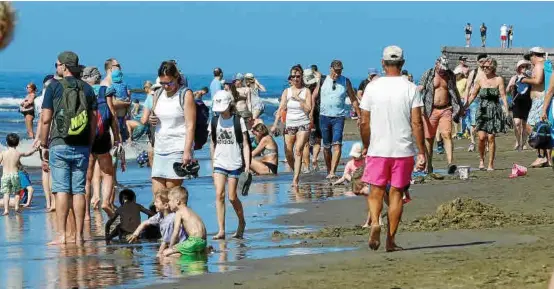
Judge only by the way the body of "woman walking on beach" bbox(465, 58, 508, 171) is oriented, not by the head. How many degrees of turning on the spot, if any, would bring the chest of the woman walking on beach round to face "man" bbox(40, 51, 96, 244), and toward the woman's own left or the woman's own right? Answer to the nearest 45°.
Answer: approximately 45° to the woman's own right

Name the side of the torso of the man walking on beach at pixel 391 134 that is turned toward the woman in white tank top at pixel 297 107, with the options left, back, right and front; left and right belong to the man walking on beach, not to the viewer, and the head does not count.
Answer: front

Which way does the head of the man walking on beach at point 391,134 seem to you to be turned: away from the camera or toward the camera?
away from the camera

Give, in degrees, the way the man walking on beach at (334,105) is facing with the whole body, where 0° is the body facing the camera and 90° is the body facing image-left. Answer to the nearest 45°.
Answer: approximately 0°

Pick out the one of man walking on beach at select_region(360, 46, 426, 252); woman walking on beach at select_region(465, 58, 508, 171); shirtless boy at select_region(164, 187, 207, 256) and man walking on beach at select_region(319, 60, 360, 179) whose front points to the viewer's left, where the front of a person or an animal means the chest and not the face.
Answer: the shirtless boy

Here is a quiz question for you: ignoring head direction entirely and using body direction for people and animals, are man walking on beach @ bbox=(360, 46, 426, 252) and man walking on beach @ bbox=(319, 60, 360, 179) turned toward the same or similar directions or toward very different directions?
very different directions

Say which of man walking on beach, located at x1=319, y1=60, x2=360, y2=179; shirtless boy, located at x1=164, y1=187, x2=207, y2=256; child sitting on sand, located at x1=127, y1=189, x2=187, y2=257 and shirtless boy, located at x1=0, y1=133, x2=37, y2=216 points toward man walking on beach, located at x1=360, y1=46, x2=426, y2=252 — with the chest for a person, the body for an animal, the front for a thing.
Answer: man walking on beach, located at x1=319, y1=60, x2=360, y2=179

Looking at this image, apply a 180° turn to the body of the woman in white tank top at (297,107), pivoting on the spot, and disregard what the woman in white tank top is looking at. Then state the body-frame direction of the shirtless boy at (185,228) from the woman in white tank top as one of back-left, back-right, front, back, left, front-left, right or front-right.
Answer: back

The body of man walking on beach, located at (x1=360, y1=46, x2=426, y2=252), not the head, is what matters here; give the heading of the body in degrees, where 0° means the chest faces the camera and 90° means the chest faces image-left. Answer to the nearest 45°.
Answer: approximately 180°

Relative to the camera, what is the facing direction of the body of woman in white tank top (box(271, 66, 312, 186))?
toward the camera

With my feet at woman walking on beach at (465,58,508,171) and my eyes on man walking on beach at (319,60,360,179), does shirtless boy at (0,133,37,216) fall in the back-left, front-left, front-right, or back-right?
front-left
